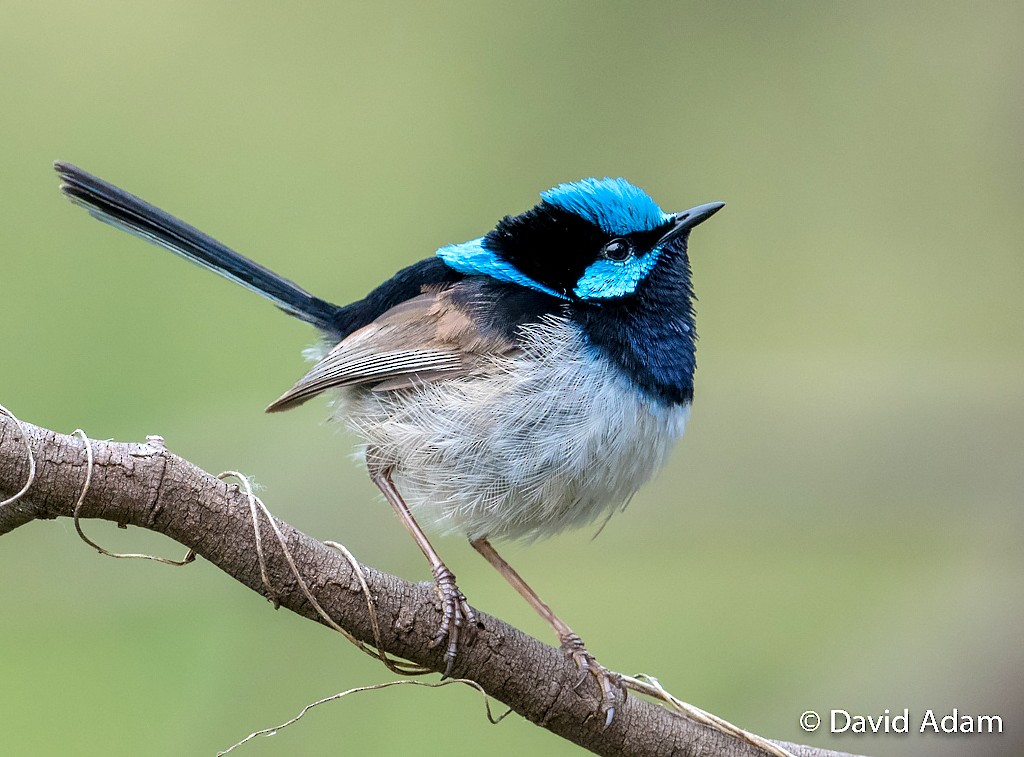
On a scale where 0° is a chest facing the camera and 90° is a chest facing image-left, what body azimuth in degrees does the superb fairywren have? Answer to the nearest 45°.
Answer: approximately 270°
